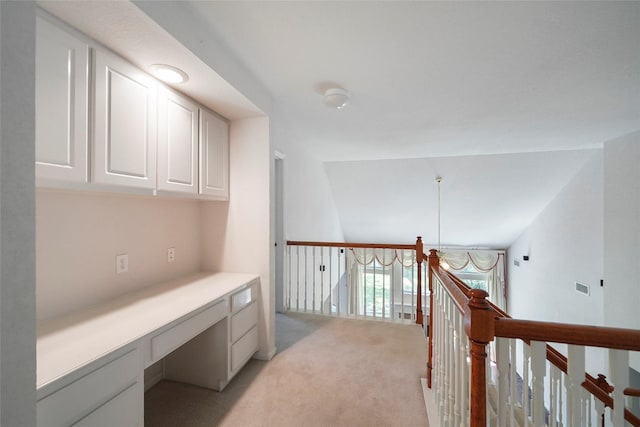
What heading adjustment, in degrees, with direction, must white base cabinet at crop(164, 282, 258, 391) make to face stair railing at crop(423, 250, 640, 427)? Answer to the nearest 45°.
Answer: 0° — it already faces it

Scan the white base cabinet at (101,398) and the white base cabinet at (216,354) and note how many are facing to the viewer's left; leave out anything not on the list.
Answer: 0

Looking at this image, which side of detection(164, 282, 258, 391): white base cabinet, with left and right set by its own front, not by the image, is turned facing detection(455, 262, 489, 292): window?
left

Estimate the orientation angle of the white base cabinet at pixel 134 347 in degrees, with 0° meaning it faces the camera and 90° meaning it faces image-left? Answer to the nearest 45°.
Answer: approximately 315°

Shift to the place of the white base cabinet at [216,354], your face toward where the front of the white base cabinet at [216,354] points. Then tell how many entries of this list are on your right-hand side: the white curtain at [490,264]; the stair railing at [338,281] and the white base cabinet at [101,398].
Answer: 1

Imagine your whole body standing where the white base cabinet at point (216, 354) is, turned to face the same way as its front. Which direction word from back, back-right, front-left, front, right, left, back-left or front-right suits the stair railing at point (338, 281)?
left

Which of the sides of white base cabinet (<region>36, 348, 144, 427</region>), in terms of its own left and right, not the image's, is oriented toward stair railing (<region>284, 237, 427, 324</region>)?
left

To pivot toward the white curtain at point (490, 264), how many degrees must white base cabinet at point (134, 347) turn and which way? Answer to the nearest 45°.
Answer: approximately 45° to its left

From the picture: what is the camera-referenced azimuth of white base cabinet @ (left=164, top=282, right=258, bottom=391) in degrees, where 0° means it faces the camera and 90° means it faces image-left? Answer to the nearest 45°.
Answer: approximately 315°

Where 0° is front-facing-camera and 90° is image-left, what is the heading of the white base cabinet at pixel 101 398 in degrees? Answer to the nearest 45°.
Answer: approximately 315°

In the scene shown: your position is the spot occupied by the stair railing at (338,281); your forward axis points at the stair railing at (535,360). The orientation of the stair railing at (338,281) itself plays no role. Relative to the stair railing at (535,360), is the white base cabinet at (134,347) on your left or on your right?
right

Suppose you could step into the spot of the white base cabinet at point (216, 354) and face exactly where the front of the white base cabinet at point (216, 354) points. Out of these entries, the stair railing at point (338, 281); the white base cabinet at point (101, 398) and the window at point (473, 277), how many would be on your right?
1

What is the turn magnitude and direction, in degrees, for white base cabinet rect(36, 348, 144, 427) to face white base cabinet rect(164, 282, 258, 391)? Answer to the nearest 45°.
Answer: approximately 90° to its left
